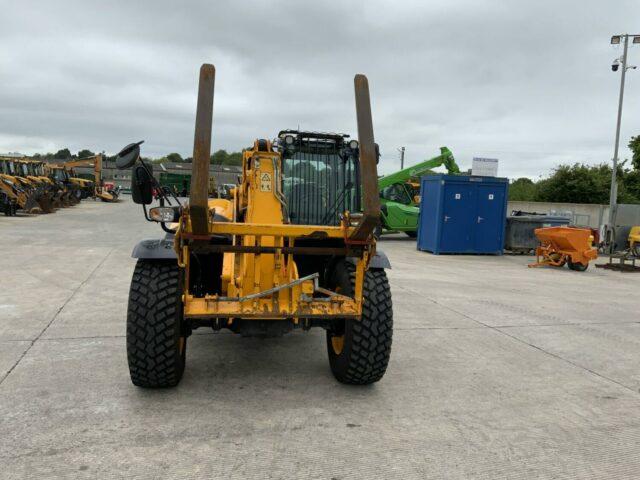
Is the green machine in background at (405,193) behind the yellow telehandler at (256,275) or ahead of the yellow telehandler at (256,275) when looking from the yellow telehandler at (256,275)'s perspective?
behind

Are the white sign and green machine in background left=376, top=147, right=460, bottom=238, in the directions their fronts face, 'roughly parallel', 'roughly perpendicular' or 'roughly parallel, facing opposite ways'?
roughly perpendicular

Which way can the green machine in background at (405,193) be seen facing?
to the viewer's right

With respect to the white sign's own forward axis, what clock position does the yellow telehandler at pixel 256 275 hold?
The yellow telehandler is roughly at 12 o'clock from the white sign.

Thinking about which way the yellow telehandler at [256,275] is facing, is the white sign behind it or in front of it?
behind

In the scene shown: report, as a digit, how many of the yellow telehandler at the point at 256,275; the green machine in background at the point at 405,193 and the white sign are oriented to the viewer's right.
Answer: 1

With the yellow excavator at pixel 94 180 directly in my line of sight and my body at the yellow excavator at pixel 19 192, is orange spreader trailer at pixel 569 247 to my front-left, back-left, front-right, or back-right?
back-right

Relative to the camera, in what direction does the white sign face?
facing the viewer

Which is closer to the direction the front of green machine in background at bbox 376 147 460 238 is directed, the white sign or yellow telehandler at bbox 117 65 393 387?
the white sign

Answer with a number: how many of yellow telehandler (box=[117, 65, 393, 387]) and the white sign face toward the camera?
2

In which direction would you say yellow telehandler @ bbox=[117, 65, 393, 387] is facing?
toward the camera
